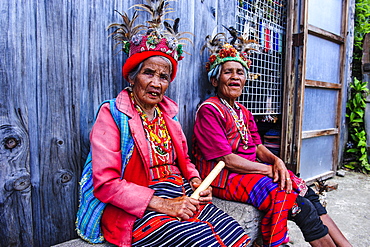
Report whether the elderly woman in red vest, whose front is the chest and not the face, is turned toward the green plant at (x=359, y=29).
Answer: no

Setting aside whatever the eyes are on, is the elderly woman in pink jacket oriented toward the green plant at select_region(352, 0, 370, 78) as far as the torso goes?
no

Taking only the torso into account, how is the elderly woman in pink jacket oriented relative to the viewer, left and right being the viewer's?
facing the viewer and to the right of the viewer

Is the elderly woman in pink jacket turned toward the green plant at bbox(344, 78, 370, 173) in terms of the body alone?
no

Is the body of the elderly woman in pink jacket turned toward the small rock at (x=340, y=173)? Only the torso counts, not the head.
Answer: no

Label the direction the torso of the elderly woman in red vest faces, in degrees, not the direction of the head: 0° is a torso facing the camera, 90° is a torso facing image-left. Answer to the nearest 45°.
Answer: approximately 315°

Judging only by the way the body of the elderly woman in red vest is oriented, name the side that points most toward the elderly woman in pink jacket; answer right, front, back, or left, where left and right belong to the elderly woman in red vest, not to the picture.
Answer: right

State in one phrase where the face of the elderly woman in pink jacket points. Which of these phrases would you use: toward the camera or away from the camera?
toward the camera

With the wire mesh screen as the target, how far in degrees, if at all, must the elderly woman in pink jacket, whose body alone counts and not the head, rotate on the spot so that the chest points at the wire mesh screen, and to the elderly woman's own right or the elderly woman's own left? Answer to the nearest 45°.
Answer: approximately 90° to the elderly woman's own left

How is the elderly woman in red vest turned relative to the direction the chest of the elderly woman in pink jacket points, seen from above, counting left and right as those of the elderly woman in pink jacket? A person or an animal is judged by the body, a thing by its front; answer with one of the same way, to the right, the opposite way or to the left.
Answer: the same way

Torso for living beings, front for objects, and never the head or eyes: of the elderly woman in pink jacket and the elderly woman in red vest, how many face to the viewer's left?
0

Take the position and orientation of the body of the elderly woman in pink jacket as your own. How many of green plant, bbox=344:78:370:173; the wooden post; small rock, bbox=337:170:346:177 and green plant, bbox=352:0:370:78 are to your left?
4

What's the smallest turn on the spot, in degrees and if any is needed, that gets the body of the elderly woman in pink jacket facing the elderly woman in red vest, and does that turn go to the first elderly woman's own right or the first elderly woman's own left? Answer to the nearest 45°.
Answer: approximately 90° to the first elderly woman's own left
